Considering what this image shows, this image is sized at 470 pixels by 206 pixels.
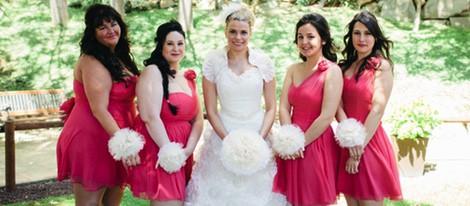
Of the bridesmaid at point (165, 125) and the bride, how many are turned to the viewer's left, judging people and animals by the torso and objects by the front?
0

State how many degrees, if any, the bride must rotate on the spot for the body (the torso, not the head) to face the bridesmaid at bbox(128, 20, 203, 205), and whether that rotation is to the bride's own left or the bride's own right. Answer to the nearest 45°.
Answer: approximately 45° to the bride's own right

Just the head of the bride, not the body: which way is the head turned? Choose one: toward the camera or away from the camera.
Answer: toward the camera

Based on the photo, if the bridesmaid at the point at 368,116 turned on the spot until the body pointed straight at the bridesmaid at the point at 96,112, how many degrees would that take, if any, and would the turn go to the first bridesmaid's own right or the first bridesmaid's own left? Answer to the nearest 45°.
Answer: approximately 45° to the first bridesmaid's own right

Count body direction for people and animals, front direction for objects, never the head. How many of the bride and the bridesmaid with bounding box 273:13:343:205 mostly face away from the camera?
0

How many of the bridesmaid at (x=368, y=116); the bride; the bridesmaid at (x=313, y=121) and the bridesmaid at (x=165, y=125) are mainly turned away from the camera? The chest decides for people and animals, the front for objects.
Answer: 0

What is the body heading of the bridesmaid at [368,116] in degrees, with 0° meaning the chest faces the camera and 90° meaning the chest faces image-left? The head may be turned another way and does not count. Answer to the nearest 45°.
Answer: approximately 45°

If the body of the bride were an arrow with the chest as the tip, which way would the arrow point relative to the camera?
toward the camera

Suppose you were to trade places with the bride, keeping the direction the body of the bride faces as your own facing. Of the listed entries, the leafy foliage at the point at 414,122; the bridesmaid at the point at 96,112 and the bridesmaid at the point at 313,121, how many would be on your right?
1

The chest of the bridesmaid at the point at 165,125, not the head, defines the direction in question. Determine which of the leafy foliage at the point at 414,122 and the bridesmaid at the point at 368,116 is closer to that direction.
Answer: the bridesmaid

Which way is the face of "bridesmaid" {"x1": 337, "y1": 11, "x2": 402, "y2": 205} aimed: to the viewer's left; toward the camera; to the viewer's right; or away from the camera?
toward the camera

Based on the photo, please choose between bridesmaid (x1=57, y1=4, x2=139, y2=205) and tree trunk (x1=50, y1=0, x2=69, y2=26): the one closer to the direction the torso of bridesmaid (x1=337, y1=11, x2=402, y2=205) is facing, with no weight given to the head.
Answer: the bridesmaid

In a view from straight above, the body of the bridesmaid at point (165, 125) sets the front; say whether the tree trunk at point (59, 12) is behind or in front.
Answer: behind

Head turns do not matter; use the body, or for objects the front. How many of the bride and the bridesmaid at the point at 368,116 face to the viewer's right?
0

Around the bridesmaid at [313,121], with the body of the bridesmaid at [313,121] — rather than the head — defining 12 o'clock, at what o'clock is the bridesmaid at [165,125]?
the bridesmaid at [165,125] is roughly at 1 o'clock from the bridesmaid at [313,121].

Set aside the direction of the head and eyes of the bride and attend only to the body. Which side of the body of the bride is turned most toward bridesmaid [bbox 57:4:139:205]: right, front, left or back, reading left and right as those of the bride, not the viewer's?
right

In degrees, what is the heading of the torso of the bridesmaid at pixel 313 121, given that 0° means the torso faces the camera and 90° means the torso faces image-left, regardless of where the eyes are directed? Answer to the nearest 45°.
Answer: approximately 45°

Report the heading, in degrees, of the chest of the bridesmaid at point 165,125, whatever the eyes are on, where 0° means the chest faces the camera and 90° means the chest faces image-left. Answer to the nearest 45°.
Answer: approximately 315°

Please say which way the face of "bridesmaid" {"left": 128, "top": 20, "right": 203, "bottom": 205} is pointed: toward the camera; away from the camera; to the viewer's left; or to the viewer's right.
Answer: toward the camera
